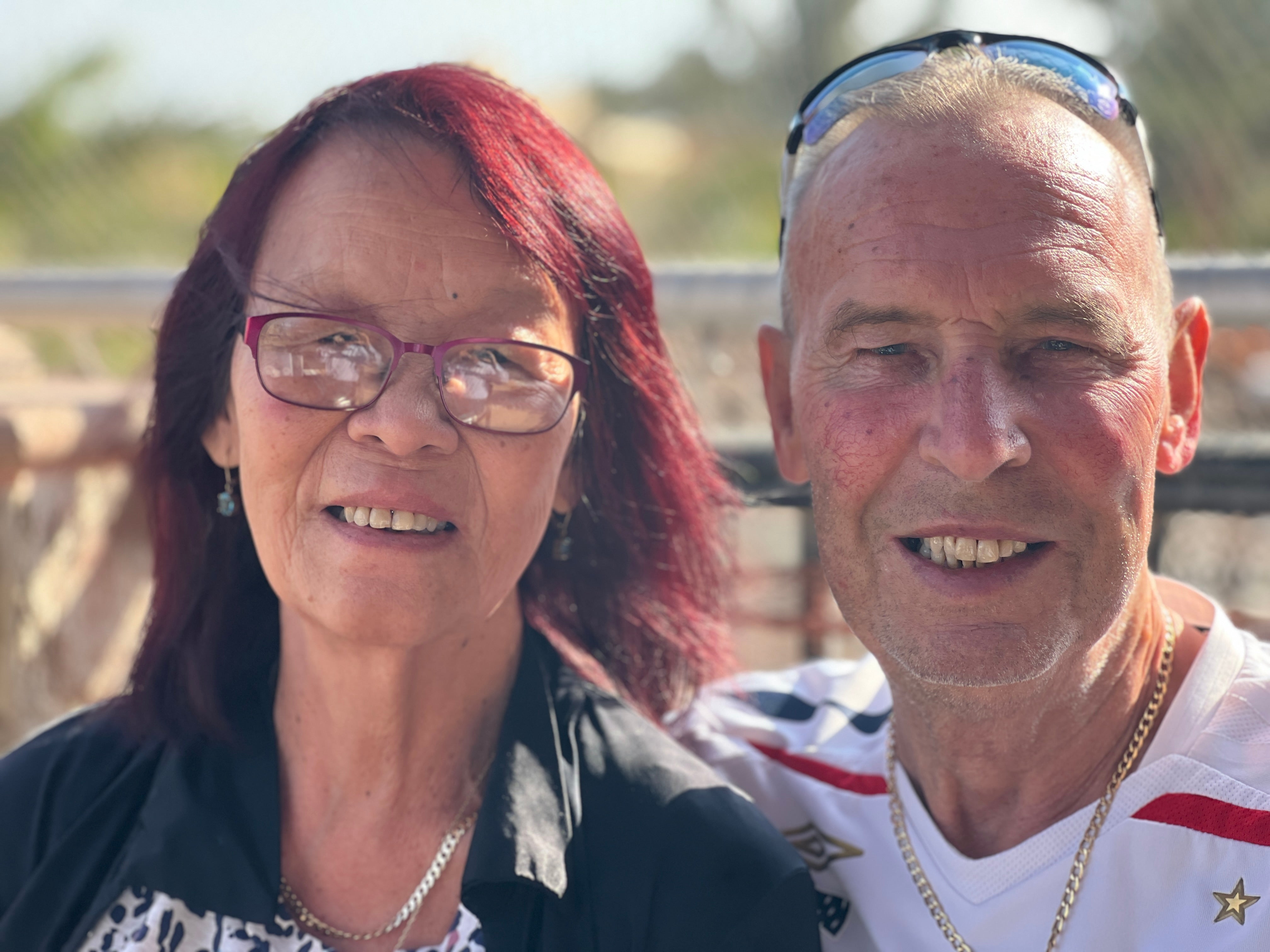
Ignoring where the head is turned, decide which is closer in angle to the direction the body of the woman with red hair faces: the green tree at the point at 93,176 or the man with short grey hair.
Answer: the man with short grey hair

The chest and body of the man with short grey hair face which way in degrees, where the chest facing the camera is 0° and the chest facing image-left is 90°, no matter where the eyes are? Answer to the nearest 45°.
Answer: approximately 0°

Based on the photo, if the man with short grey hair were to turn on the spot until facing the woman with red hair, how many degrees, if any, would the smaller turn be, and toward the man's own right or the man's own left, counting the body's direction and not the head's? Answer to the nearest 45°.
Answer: approximately 90° to the man's own right

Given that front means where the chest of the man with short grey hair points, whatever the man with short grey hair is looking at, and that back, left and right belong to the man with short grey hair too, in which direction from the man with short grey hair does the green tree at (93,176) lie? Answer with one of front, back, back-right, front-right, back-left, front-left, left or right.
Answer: back-right

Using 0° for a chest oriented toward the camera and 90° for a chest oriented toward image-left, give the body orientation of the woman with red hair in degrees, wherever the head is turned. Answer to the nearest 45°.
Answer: approximately 0°

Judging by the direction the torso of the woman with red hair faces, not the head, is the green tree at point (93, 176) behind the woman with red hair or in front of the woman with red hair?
behind

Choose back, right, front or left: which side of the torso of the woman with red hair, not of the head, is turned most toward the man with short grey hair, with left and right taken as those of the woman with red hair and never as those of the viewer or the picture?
left

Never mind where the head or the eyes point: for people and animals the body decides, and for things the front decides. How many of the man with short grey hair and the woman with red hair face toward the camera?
2
